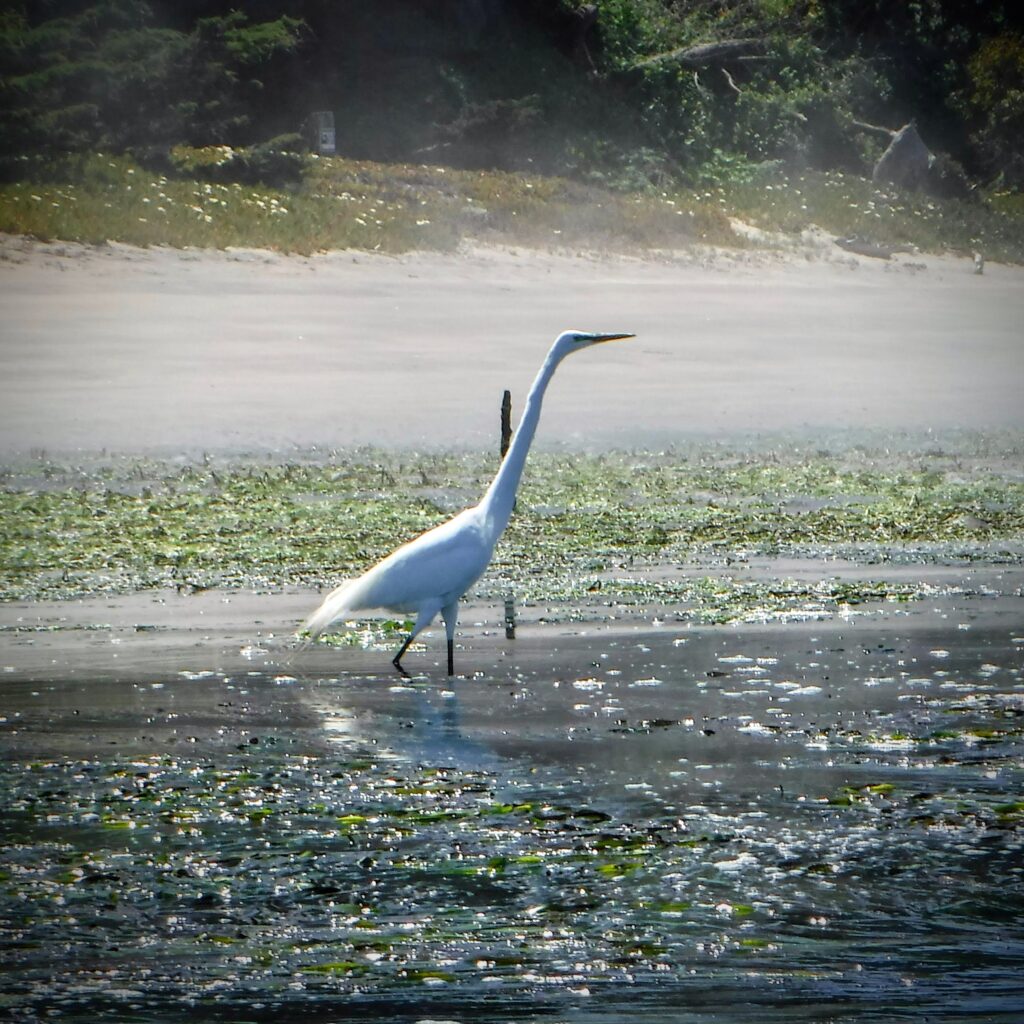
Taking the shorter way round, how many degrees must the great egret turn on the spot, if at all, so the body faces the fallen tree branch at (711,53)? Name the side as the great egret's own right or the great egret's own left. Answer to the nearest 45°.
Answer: approximately 90° to the great egret's own left

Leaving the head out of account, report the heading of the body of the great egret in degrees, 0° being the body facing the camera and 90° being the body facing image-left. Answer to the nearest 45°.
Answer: approximately 270°

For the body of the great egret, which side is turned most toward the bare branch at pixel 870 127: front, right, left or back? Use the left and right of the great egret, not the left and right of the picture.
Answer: left

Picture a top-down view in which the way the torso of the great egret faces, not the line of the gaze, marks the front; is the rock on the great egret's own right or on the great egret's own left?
on the great egret's own left
